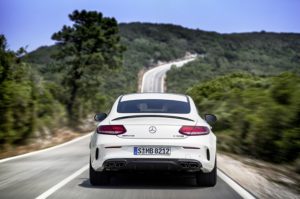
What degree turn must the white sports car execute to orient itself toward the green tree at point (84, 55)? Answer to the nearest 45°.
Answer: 0° — it already faces it

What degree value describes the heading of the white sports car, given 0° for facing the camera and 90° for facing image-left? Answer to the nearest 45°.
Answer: approximately 180°
